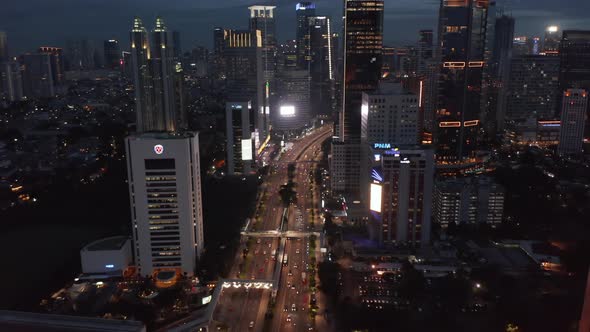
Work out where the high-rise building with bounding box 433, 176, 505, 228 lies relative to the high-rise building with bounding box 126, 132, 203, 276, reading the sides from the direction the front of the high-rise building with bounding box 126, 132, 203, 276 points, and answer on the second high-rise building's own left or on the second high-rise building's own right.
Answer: on the second high-rise building's own left

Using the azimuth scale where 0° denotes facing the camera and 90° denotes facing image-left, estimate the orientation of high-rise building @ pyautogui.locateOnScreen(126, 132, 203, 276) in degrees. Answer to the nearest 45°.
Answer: approximately 0°

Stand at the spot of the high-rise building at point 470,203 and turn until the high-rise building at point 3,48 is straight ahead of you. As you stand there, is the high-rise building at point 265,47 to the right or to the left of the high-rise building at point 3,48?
right

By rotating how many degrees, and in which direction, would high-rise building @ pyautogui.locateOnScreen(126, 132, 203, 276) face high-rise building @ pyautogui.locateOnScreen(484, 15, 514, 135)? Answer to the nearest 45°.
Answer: approximately 135° to its left

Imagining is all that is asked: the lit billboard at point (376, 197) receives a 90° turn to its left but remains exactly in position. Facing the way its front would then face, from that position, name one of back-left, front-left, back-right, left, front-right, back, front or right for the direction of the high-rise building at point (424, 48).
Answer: back-left

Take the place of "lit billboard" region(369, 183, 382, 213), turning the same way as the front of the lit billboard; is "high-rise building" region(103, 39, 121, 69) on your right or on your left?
on your right

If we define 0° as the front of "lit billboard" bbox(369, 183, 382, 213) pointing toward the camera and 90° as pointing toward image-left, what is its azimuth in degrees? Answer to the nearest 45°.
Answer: approximately 45°

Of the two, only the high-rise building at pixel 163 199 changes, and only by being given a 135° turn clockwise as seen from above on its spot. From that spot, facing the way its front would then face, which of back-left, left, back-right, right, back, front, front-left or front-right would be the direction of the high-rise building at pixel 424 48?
right

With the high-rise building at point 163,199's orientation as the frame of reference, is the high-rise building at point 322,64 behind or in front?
behind

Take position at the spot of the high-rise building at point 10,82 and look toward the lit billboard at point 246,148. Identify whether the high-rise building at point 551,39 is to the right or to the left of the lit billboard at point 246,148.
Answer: left

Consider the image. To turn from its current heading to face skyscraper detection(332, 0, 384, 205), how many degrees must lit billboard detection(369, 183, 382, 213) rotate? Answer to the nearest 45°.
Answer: approximately 135° to its right

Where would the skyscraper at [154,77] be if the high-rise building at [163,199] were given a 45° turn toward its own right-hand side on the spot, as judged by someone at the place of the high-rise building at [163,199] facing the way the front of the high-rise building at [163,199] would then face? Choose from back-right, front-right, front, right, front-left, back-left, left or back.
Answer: back-right

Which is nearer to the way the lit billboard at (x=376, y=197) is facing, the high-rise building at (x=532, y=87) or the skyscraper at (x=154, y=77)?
the skyscraper

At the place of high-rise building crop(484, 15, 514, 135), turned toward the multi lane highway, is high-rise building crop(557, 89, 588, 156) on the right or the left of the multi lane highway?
left

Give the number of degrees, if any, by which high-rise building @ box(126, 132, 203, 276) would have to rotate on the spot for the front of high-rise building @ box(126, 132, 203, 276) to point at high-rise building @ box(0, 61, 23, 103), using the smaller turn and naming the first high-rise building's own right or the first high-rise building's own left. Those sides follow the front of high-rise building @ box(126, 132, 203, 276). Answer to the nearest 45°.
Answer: approximately 180°
